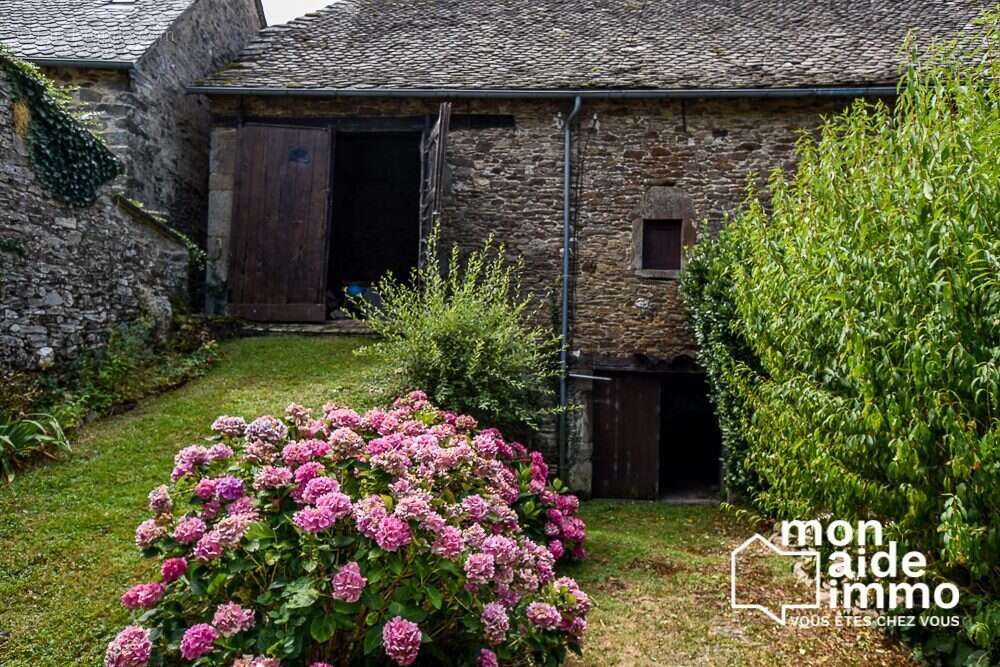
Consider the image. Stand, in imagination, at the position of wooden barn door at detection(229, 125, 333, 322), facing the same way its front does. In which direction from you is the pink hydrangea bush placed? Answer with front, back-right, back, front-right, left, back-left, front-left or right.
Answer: front

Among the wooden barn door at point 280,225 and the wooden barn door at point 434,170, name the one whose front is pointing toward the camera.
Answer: the wooden barn door at point 280,225

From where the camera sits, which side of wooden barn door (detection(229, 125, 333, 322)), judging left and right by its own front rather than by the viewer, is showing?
front

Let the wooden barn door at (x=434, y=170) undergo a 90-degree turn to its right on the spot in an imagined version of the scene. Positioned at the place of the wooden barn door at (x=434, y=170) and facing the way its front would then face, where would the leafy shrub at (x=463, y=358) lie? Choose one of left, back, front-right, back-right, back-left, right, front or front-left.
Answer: front

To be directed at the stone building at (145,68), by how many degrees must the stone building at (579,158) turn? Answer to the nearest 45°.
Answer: approximately 90° to its right

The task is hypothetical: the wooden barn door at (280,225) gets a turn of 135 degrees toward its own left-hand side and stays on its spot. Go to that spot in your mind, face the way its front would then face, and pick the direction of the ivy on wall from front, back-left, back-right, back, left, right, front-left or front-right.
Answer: back

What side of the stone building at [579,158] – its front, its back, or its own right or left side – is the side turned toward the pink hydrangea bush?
front

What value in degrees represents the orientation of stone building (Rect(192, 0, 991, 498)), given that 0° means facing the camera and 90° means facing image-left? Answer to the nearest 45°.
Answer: approximately 0°

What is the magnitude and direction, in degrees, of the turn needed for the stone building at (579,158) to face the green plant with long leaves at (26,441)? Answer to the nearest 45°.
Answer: approximately 45° to its right

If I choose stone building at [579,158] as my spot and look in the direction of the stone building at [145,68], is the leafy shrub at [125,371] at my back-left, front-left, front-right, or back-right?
front-left

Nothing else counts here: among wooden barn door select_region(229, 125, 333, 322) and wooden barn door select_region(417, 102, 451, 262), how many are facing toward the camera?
1

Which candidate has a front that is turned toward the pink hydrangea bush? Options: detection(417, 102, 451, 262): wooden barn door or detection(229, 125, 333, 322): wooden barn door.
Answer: detection(229, 125, 333, 322): wooden barn door

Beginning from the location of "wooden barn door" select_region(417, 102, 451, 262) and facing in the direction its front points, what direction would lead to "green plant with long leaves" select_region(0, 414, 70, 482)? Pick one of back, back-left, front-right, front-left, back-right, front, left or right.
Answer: back-right
